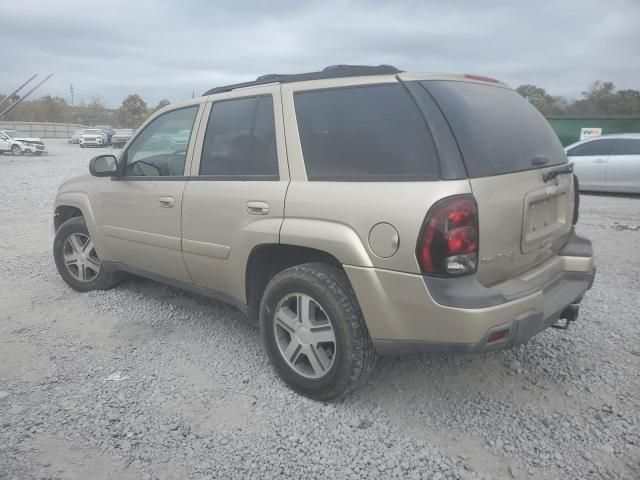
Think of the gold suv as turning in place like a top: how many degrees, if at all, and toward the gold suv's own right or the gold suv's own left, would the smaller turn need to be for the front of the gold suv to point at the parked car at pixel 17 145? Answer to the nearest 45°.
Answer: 0° — it already faces it

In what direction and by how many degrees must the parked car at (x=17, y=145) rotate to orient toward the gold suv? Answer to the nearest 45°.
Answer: approximately 45° to its right

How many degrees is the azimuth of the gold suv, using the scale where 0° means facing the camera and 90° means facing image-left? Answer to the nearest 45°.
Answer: approximately 135°

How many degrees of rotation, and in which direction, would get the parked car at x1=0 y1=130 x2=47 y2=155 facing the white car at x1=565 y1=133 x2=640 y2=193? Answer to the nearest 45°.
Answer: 0° — it already faces it

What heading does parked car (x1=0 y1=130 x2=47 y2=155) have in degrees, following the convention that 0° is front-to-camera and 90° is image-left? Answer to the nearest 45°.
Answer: approximately 315°

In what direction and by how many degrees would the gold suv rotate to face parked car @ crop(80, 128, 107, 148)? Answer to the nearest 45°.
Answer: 0° — it already faces it

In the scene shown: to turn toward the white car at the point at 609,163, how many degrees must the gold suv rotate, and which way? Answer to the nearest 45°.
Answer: approximately 90° to its right
